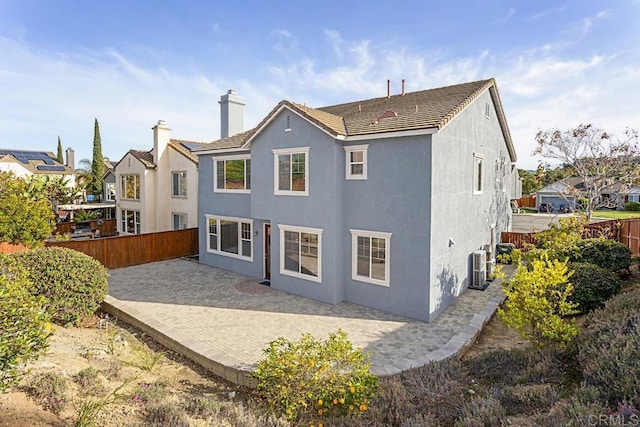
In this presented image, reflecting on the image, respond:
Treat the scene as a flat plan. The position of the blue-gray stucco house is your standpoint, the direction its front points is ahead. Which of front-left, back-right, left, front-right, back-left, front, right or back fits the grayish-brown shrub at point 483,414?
back-right

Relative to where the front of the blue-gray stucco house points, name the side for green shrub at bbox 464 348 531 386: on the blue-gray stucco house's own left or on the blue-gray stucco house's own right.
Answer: on the blue-gray stucco house's own right

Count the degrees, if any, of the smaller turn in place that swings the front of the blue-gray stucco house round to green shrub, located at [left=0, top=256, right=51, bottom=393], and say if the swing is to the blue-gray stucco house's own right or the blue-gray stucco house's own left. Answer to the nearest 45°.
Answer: approximately 180°

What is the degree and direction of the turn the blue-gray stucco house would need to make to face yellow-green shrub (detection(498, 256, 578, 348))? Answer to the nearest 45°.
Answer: approximately 90° to its right

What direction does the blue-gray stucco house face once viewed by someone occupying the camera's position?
facing away from the viewer and to the right of the viewer

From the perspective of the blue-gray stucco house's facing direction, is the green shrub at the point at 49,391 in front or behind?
behind

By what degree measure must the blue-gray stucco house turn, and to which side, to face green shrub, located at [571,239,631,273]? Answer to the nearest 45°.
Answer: approximately 45° to its right

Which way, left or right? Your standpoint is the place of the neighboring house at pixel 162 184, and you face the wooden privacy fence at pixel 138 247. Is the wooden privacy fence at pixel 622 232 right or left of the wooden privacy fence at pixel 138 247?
left

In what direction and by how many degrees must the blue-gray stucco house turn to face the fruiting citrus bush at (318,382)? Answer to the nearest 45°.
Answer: approximately 135° to its right

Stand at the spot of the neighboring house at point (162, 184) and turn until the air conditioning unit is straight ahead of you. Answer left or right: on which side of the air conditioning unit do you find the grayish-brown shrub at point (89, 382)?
right

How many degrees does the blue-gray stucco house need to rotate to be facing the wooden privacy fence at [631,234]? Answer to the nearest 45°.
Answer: approximately 45° to its right

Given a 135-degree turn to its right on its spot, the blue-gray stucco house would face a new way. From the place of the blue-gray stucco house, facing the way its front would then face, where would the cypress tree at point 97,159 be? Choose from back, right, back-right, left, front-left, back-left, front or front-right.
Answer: back-right

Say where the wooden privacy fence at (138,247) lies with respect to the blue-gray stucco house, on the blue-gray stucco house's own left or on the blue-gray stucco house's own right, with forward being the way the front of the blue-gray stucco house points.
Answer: on the blue-gray stucco house's own left
